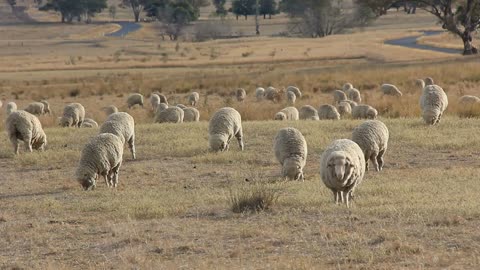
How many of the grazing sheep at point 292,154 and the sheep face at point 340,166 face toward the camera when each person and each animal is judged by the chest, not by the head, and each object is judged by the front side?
2

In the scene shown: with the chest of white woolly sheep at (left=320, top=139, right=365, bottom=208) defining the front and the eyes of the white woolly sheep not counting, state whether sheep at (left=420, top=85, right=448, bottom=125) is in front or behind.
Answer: behind

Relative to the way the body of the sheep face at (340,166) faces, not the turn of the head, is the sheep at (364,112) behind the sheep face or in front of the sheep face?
behind

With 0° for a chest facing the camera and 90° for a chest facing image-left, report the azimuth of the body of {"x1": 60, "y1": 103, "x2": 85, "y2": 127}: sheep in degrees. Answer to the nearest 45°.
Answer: approximately 45°

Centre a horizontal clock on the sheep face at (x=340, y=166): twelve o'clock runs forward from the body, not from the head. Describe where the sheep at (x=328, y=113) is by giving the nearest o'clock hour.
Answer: The sheep is roughly at 6 o'clock from the sheep face.

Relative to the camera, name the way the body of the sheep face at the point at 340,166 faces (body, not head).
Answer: toward the camera

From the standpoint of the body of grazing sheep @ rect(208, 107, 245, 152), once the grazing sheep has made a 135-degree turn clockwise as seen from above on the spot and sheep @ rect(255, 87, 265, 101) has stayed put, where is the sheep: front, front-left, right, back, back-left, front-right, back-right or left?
front

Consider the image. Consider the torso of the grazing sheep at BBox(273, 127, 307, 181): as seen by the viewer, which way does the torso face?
toward the camera

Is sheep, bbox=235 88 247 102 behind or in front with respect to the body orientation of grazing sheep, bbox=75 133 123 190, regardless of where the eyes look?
behind

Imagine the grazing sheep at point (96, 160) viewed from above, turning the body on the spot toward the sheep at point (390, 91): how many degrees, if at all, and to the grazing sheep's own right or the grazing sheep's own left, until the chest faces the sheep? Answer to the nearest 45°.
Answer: approximately 180°

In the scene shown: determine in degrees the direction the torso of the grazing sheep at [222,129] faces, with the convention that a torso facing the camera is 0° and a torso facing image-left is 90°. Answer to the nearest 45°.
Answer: approximately 45°
